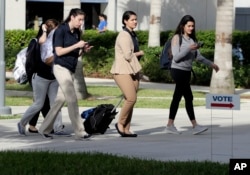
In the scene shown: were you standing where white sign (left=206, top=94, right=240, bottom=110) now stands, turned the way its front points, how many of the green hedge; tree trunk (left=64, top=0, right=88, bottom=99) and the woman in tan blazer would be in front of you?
0

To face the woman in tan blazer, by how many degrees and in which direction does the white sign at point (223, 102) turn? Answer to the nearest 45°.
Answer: approximately 135° to its right

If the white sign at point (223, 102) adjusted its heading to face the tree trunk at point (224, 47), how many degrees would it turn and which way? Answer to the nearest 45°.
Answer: approximately 180°

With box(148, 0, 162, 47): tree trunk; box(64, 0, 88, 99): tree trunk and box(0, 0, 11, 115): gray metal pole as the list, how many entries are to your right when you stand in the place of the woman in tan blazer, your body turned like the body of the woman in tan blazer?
0

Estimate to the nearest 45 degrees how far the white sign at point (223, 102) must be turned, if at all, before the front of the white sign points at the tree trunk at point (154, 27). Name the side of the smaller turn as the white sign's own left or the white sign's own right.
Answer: approximately 180°

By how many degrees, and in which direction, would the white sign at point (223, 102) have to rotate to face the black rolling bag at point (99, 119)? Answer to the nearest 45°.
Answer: approximately 135° to its right

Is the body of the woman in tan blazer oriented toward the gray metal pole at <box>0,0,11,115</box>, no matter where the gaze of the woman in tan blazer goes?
no

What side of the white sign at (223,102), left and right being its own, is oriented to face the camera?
front

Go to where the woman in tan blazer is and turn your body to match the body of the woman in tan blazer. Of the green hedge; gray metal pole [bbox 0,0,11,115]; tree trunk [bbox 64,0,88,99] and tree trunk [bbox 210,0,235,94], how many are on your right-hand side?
0

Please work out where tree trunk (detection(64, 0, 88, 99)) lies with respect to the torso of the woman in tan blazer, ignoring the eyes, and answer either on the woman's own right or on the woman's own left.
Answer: on the woman's own left

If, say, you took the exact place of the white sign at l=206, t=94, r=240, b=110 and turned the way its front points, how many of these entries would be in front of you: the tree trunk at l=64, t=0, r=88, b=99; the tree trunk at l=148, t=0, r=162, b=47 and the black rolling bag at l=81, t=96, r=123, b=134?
0

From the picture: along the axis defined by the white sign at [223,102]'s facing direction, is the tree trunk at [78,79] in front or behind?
behind
